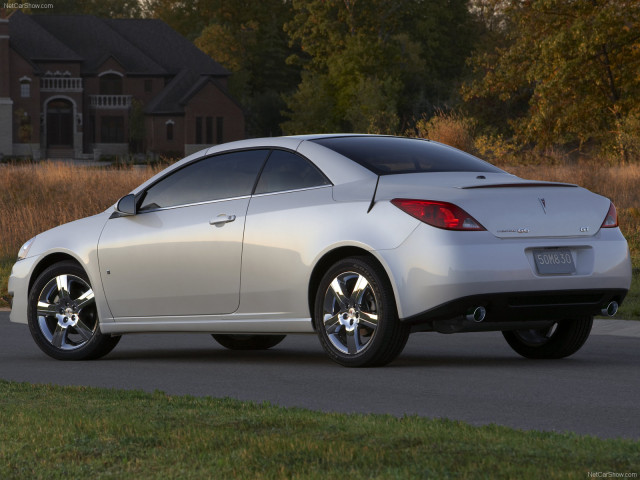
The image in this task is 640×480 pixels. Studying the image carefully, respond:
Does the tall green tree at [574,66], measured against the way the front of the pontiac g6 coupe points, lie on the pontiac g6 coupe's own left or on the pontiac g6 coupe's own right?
on the pontiac g6 coupe's own right

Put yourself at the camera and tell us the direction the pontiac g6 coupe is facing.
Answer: facing away from the viewer and to the left of the viewer
